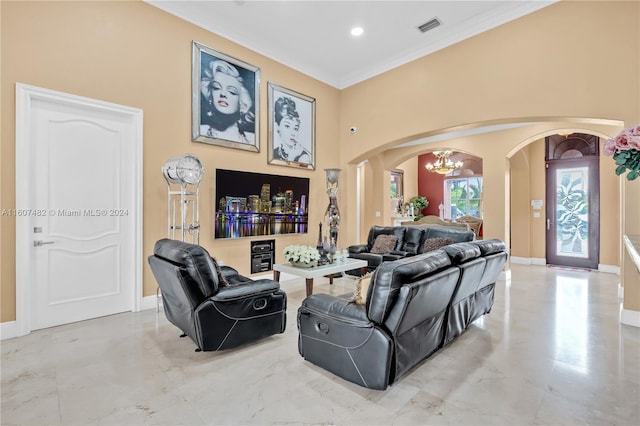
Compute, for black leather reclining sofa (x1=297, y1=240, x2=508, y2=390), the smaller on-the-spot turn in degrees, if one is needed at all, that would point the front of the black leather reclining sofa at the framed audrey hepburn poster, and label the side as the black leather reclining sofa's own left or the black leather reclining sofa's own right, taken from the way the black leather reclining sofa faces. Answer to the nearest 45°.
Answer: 0° — it already faces it

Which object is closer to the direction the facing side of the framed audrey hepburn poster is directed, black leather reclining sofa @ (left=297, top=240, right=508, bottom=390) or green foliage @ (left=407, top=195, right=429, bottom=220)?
the black leather reclining sofa

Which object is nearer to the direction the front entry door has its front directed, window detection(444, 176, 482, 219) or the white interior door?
the white interior door

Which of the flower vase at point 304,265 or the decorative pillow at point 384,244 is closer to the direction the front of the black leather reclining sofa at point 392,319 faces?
the flower vase

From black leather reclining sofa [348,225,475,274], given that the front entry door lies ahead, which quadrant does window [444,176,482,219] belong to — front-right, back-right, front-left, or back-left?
front-left

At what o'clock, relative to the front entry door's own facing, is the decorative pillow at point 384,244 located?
The decorative pillow is roughly at 1 o'clock from the front entry door.

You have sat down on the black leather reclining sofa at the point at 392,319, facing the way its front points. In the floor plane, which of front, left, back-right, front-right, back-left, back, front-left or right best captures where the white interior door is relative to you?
front-left

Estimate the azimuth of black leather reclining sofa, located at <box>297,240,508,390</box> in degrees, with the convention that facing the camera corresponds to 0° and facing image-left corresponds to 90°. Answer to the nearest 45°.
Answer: approximately 135°

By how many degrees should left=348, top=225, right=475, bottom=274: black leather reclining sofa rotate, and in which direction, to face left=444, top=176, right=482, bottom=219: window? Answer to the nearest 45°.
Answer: approximately 135° to its right

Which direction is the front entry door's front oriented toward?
toward the camera

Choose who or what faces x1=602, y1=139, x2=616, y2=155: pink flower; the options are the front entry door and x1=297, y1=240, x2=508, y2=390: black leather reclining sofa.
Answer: the front entry door

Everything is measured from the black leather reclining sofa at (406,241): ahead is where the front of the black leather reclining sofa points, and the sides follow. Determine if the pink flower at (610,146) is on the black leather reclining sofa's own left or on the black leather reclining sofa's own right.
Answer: on the black leather reclining sofa's own left

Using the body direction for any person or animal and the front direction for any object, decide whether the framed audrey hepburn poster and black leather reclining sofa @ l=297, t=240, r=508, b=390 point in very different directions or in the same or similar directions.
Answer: very different directions

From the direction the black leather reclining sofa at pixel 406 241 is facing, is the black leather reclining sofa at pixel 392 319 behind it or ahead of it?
ahead

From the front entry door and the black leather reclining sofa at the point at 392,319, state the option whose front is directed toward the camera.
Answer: the front entry door

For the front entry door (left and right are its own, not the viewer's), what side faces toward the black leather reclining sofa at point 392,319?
front

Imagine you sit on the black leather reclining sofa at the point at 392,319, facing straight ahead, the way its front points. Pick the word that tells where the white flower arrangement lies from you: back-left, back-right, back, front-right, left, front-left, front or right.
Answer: front

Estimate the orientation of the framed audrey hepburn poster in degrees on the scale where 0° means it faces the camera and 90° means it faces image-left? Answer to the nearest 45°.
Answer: approximately 315°
